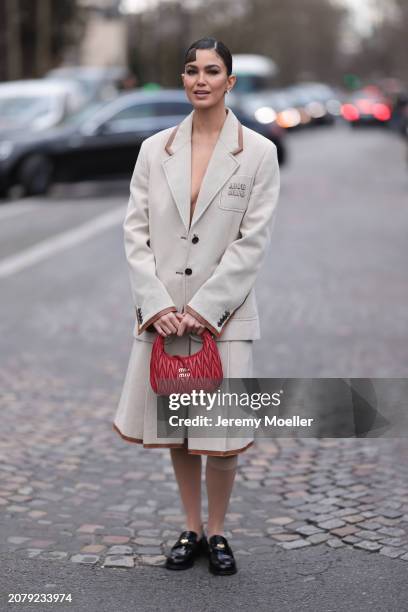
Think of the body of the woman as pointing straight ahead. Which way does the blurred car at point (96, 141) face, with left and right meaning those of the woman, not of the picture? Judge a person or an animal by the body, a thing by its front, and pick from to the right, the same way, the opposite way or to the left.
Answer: to the right

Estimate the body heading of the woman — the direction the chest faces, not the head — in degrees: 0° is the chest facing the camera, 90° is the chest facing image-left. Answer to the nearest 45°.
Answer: approximately 0°

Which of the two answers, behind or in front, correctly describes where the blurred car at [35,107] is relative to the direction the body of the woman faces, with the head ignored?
behind

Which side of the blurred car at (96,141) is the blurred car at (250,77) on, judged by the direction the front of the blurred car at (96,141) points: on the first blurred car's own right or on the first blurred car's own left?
on the first blurred car's own right

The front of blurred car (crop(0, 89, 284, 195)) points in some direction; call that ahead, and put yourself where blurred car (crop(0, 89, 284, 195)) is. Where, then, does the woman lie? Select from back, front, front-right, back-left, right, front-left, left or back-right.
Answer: left

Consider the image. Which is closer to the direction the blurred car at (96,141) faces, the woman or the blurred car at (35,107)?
the blurred car

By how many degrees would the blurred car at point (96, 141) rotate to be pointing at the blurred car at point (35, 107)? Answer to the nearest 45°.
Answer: approximately 45° to its right

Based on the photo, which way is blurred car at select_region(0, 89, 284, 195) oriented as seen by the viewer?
to the viewer's left

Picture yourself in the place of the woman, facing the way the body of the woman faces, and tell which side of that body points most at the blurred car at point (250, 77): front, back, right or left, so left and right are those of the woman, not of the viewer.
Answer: back

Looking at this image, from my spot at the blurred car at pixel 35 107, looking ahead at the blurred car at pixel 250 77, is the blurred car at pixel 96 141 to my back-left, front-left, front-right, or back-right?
back-right

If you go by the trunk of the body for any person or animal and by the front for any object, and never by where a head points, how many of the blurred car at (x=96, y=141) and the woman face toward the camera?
1
